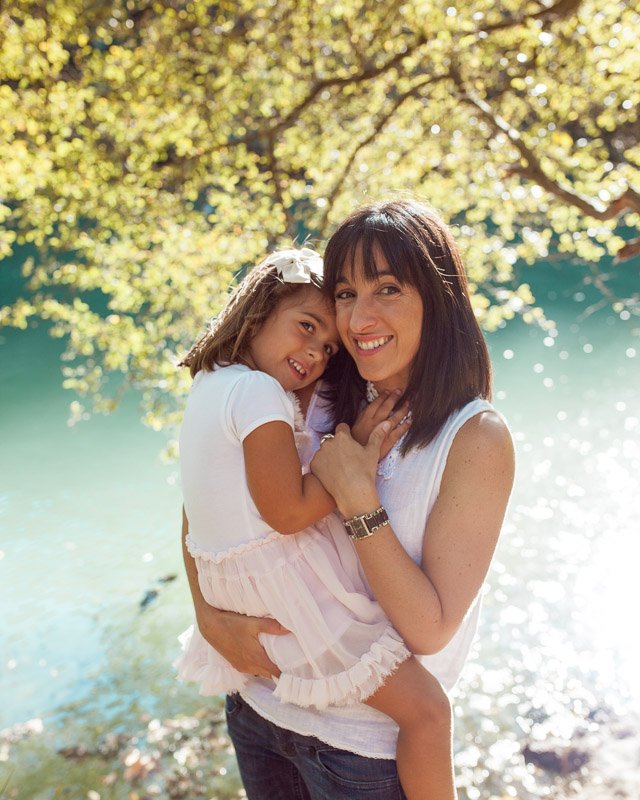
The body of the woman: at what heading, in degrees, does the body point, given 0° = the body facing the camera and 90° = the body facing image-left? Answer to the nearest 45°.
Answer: approximately 45°

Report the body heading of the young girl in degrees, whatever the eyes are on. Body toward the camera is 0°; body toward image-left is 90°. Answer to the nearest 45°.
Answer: approximately 270°
